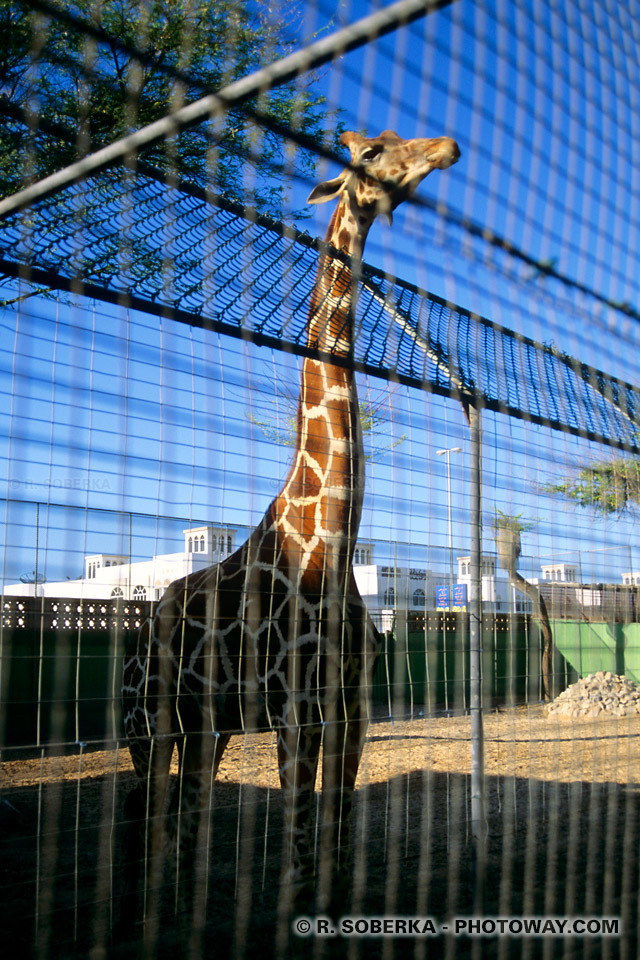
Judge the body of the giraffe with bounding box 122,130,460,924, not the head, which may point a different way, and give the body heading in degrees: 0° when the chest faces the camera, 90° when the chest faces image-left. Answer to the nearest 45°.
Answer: approximately 315°

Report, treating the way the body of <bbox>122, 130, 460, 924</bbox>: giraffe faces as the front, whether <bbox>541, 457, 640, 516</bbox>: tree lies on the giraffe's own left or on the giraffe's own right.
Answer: on the giraffe's own left

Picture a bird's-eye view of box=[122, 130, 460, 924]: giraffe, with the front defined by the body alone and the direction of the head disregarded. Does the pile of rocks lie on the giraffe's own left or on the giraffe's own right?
on the giraffe's own left
